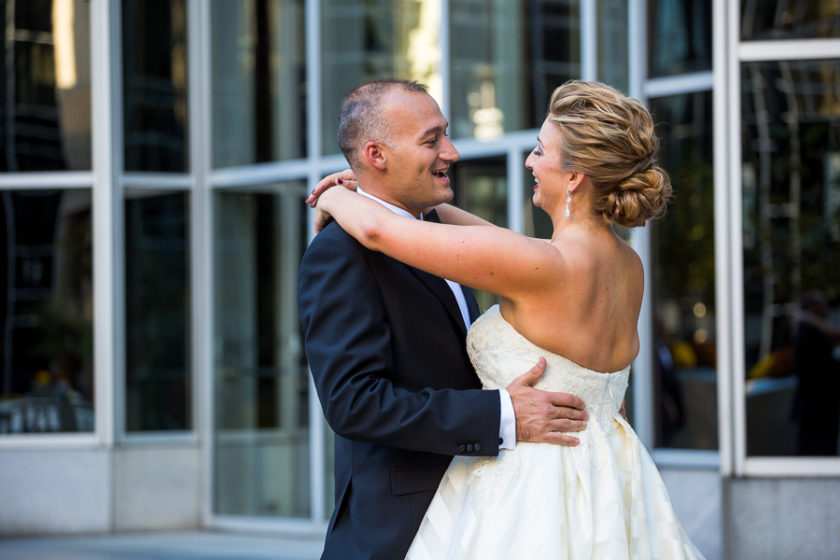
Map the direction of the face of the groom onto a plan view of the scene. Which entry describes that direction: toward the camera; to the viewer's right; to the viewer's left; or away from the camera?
to the viewer's right

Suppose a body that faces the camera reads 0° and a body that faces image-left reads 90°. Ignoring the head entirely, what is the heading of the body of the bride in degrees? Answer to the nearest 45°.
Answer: approximately 135°

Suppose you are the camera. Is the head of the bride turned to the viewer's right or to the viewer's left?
to the viewer's left

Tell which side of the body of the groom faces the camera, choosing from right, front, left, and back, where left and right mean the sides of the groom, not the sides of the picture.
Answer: right
